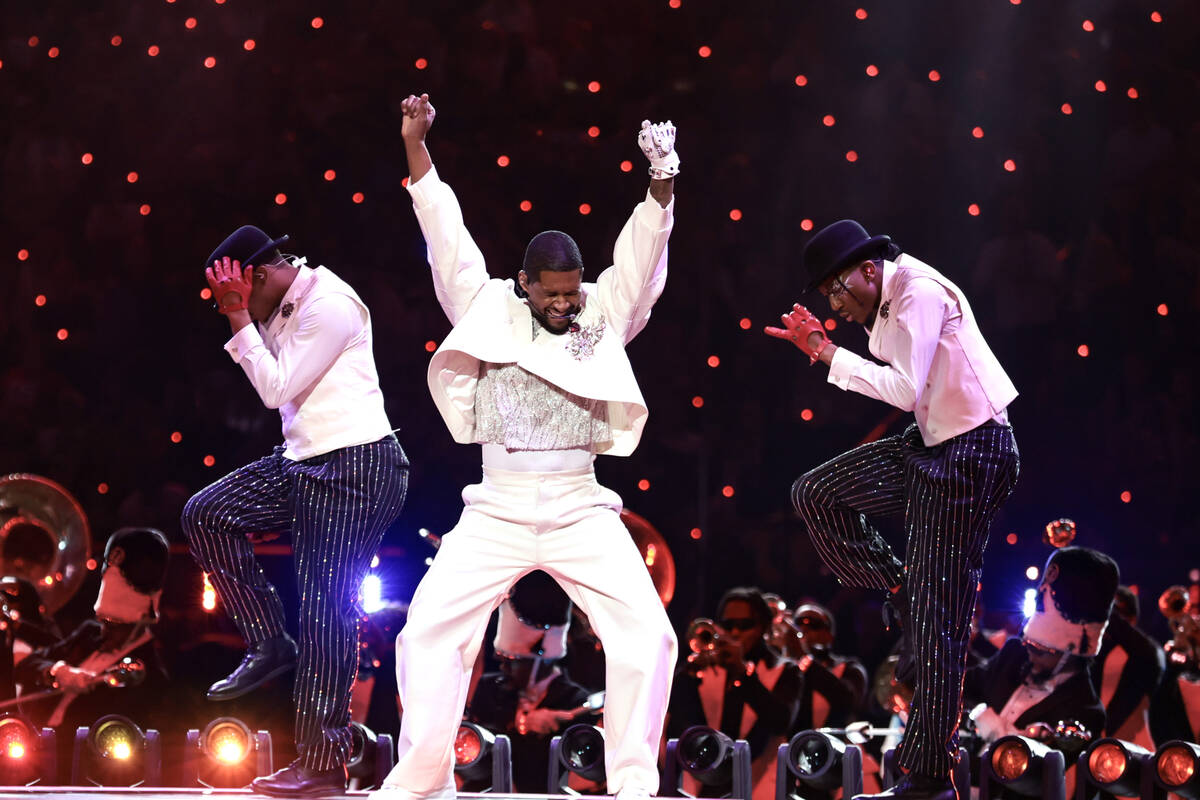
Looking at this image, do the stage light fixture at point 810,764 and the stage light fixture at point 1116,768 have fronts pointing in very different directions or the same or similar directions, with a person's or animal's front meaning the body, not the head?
same or similar directions

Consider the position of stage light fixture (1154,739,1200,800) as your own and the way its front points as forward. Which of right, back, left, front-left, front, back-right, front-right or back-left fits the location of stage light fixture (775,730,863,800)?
front-right

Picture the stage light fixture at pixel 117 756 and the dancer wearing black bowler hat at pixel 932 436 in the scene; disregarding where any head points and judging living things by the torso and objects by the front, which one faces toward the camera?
the stage light fixture

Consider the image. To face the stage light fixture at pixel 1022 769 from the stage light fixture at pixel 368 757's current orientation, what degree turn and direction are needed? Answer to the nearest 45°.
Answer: approximately 135° to its left

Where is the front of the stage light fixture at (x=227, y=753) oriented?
toward the camera

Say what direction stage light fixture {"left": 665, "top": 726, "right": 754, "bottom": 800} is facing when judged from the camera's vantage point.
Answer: facing the viewer and to the left of the viewer

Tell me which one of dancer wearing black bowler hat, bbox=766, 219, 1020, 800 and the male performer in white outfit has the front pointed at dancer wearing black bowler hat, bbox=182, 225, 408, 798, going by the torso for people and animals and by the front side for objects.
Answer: dancer wearing black bowler hat, bbox=766, 219, 1020, 800

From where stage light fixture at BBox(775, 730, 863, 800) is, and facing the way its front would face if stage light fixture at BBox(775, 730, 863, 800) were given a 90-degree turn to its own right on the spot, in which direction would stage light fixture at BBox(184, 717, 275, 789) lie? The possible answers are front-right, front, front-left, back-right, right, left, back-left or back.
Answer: front-left

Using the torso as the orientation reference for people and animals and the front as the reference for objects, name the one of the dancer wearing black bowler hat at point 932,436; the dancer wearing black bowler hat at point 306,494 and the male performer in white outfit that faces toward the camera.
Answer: the male performer in white outfit

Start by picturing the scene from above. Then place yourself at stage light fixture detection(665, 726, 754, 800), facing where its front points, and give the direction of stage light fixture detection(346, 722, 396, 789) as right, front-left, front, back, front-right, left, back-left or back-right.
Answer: front-right

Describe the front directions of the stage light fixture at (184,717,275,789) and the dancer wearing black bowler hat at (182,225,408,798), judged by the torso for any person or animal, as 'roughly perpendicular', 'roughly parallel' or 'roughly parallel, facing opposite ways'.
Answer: roughly perpendicular

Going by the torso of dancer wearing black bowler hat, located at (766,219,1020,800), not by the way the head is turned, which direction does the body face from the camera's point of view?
to the viewer's left

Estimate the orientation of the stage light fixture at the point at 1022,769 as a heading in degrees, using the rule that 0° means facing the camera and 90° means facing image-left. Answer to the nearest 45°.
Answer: approximately 45°

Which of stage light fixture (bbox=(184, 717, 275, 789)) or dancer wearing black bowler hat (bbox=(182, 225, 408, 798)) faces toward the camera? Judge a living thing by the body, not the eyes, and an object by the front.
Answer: the stage light fixture

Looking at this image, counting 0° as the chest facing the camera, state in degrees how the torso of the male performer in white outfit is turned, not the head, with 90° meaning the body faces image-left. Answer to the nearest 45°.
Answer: approximately 0°
